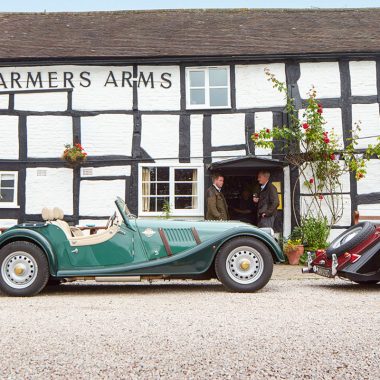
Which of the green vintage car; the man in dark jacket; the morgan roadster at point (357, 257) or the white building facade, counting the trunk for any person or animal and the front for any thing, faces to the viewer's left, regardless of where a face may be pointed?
the man in dark jacket

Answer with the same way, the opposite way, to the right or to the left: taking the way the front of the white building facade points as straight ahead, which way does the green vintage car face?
to the left

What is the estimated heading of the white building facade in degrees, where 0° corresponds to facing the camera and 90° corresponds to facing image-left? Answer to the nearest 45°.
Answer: approximately 0°

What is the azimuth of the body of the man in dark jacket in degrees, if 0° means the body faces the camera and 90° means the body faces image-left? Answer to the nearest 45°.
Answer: approximately 90°

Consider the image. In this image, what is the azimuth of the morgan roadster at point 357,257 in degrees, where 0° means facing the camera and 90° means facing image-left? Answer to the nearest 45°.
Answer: approximately 225°

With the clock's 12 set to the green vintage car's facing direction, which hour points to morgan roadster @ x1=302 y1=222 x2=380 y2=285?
The morgan roadster is roughly at 12 o'clock from the green vintage car.

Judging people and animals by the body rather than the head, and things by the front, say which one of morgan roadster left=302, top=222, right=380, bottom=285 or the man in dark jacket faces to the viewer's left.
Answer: the man in dark jacket

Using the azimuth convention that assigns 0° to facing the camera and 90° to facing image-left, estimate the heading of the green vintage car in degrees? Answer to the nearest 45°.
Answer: approximately 270°

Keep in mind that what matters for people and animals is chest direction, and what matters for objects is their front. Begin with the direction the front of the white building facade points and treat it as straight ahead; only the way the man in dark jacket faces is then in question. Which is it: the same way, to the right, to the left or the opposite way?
to the right
